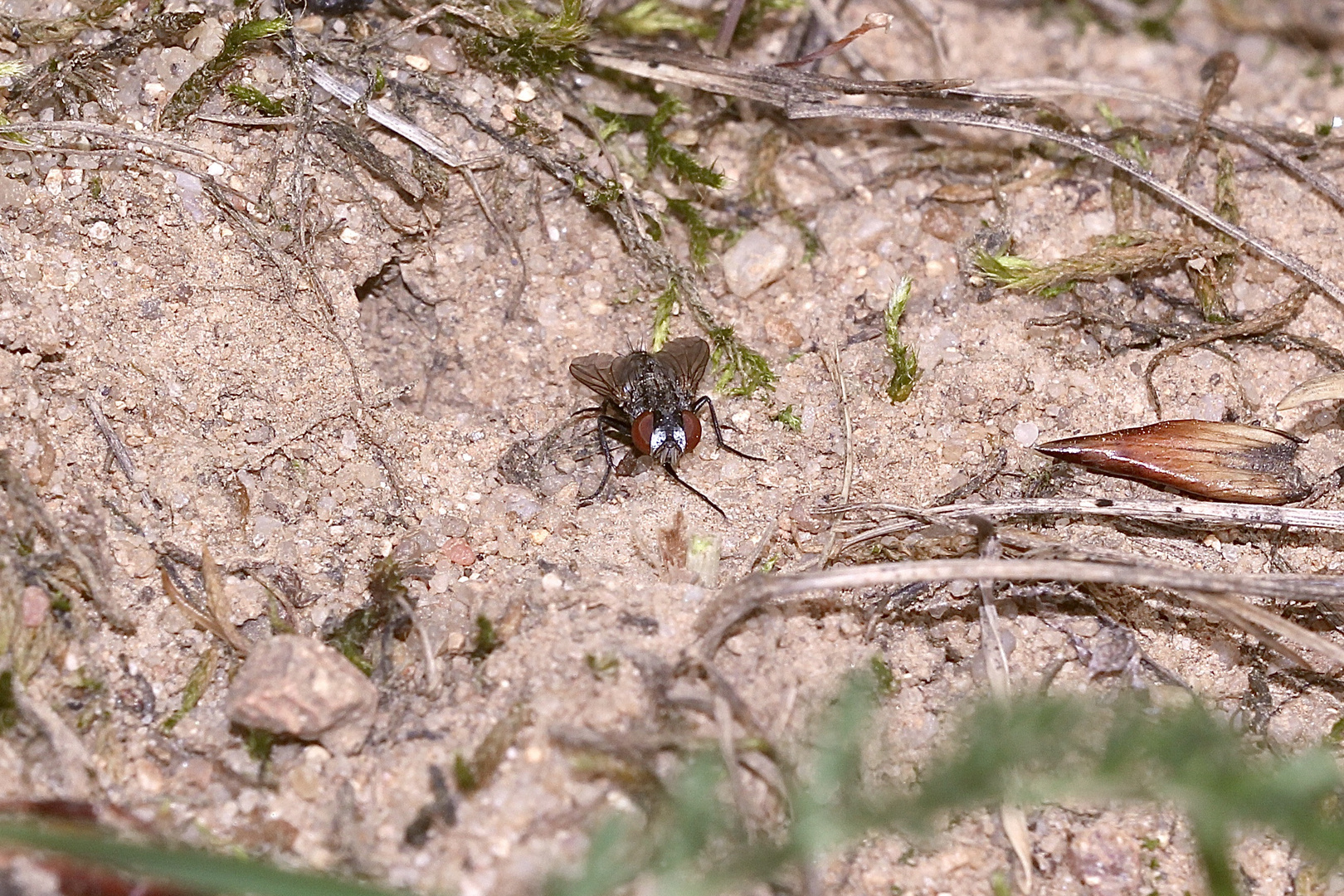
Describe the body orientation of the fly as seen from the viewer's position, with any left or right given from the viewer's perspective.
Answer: facing the viewer

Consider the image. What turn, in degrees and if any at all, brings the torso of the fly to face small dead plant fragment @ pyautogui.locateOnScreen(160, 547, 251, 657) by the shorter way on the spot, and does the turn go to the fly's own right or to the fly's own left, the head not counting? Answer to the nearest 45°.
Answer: approximately 45° to the fly's own right

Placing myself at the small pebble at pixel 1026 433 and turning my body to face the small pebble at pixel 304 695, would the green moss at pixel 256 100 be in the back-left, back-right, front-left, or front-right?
front-right

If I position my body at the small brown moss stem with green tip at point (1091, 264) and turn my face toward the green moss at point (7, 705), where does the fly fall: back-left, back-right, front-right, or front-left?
front-right

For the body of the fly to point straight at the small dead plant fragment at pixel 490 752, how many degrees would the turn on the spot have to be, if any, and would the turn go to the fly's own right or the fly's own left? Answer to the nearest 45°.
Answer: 0° — it already faces it

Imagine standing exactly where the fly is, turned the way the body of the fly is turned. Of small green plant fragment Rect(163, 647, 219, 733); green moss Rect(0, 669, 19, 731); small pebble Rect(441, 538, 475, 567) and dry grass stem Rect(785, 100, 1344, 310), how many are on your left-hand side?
1

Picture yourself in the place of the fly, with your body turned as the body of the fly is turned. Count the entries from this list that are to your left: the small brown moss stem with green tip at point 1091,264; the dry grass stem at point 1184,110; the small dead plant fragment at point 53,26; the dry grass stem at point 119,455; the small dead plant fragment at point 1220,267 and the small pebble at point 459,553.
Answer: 3

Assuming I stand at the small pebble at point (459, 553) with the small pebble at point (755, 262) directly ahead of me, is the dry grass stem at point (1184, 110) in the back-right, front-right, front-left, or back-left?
front-right

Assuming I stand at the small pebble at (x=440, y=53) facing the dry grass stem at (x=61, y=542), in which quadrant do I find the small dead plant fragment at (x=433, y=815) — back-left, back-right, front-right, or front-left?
front-left

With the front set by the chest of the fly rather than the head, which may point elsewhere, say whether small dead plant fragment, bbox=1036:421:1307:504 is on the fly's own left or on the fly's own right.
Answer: on the fly's own left

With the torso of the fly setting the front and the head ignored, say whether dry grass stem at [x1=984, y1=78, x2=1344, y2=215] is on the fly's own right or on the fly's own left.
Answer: on the fly's own left

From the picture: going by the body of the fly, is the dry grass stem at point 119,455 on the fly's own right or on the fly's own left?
on the fly's own right
